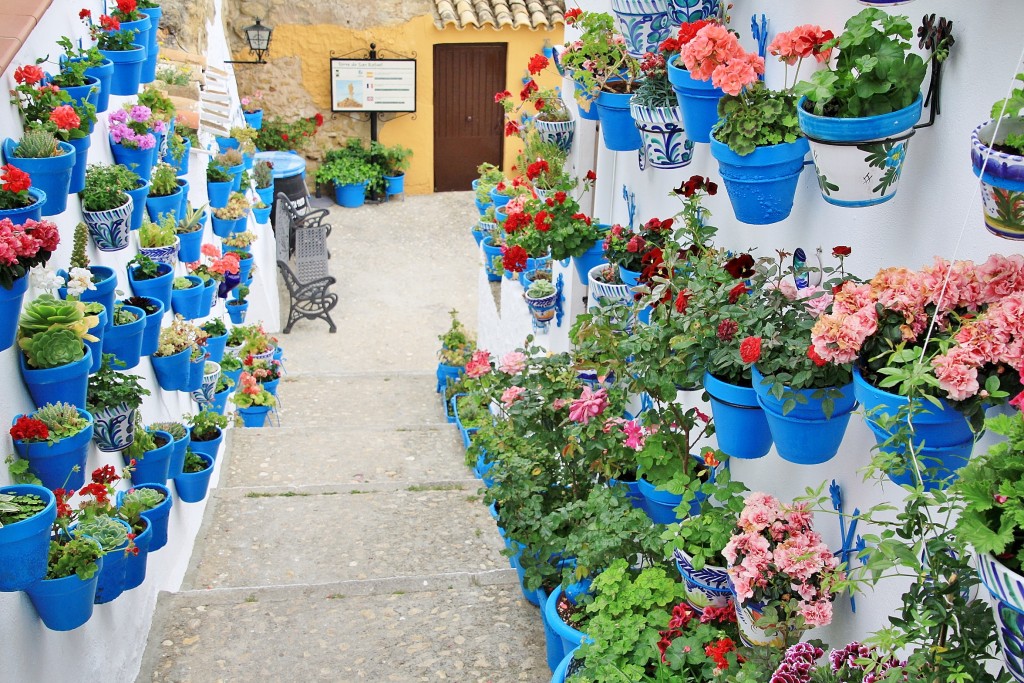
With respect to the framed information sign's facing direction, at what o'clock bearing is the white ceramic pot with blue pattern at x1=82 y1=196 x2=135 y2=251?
The white ceramic pot with blue pattern is roughly at 12 o'clock from the framed information sign.

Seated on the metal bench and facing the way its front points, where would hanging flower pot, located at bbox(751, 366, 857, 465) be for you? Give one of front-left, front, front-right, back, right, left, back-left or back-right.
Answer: right

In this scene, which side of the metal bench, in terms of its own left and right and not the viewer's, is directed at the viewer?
right

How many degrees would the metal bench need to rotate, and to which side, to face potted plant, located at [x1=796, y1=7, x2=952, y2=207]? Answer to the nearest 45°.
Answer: approximately 90° to its right

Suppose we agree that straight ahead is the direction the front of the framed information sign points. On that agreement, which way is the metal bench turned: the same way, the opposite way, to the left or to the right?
to the left

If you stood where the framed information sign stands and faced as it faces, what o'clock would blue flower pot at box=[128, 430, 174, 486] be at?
The blue flower pot is roughly at 12 o'clock from the framed information sign.

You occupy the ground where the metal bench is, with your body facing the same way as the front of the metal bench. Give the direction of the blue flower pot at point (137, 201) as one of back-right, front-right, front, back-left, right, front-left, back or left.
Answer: right

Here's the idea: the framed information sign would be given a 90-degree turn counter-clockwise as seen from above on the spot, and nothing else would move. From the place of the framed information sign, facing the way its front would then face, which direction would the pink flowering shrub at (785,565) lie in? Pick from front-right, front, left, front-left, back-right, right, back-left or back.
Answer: right

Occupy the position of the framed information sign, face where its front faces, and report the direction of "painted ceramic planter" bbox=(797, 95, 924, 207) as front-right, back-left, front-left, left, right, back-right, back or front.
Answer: front

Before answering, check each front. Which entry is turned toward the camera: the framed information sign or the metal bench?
the framed information sign

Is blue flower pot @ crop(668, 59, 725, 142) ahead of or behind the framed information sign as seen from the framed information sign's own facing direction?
ahead

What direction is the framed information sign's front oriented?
toward the camera

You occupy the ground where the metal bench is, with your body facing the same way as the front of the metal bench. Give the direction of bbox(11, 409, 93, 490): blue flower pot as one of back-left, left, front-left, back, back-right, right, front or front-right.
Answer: right

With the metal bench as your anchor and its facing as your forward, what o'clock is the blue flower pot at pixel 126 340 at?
The blue flower pot is roughly at 3 o'clock from the metal bench.

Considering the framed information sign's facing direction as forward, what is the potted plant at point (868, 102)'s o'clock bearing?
The potted plant is roughly at 12 o'clock from the framed information sign.

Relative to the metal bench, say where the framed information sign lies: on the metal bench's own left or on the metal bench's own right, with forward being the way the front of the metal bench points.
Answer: on the metal bench's own left

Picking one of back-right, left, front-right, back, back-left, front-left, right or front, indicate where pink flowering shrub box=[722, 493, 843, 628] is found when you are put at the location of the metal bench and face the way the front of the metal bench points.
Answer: right

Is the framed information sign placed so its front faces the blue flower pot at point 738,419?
yes

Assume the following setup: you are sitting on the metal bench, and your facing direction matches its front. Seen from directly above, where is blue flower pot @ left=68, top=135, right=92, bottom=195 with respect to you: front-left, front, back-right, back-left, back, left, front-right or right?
right
